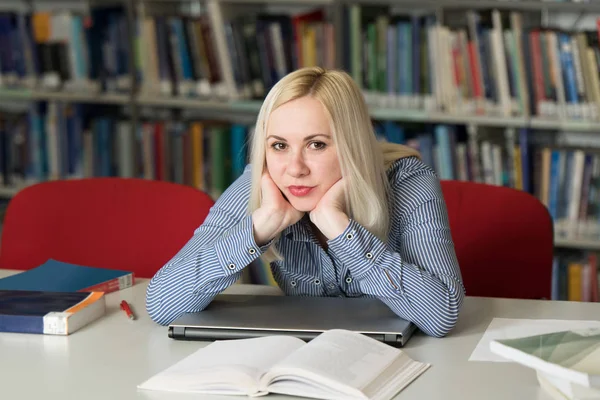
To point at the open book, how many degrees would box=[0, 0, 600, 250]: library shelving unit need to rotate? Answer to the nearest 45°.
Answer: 0° — it already faces it

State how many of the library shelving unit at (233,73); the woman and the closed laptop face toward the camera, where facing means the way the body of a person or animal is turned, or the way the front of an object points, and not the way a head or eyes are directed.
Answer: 2

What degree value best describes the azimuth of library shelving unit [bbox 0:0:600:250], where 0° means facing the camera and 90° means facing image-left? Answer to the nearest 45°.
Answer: approximately 0°

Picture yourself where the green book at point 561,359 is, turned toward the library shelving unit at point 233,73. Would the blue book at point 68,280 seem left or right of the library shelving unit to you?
left

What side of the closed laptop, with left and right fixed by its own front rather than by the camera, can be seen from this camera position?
back

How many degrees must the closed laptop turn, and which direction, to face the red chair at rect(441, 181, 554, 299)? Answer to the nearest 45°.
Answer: approximately 45° to its right

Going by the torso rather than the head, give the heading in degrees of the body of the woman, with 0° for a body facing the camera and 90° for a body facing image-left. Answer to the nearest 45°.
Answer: approximately 0°
